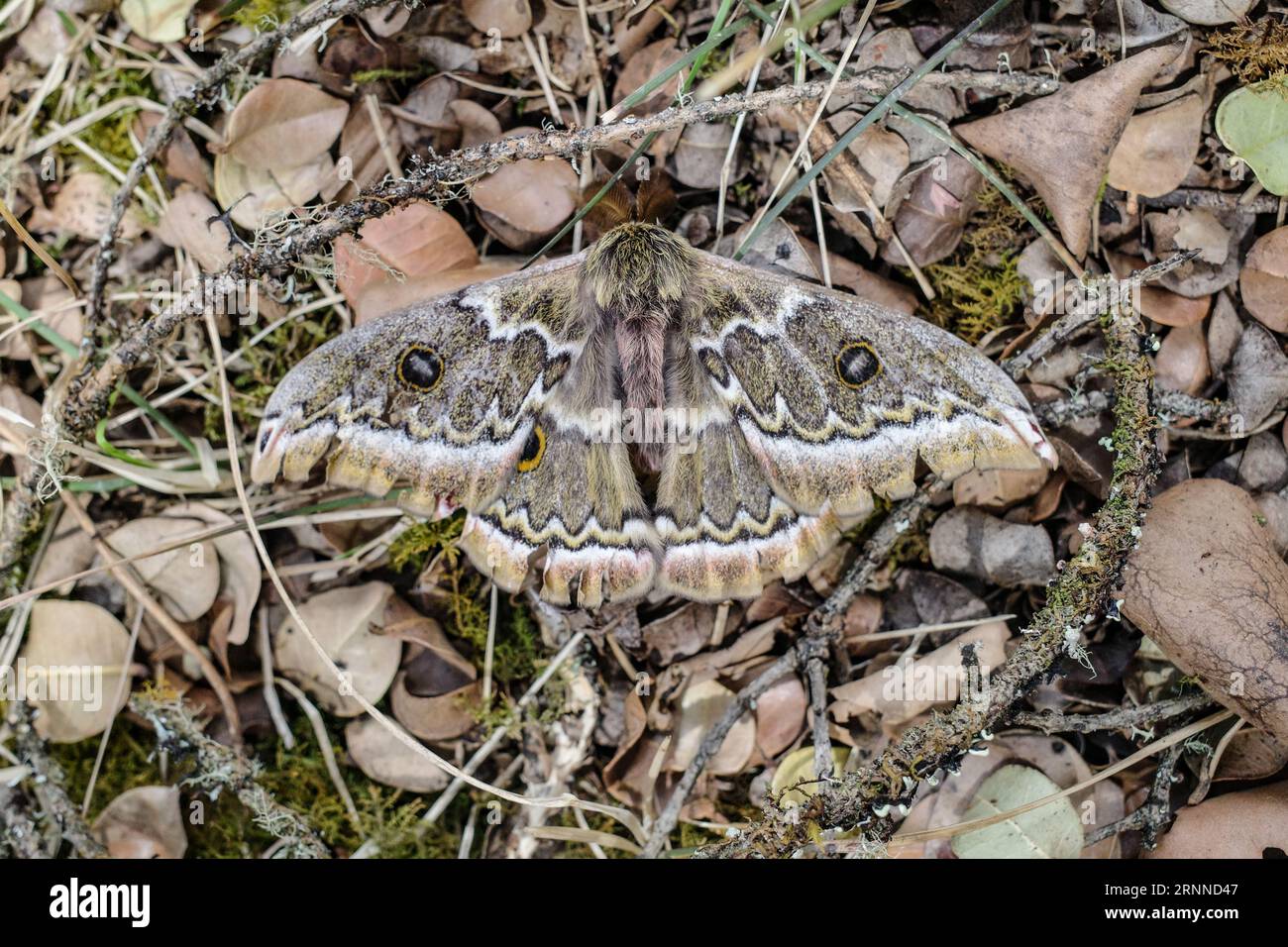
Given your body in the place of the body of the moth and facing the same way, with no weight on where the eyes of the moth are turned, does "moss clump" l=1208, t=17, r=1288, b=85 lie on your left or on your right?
on your right

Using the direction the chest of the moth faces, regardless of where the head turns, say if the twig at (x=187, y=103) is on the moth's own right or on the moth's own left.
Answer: on the moth's own left

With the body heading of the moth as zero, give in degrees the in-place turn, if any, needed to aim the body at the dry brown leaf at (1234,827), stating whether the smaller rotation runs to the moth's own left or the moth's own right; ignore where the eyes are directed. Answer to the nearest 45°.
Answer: approximately 90° to the moth's own right

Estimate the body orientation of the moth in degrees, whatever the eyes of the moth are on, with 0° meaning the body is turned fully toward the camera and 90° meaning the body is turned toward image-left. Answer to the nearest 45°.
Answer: approximately 180°

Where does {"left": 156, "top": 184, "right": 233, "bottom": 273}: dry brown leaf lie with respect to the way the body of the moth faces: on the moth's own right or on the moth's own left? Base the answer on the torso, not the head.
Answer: on the moth's own left

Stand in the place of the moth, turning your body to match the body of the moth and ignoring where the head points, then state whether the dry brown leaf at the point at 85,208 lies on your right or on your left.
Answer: on your left

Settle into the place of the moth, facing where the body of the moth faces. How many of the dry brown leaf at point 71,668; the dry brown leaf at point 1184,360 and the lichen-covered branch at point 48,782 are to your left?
2

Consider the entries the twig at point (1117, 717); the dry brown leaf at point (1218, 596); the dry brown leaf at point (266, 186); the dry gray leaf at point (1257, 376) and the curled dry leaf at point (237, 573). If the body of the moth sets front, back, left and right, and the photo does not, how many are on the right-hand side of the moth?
3

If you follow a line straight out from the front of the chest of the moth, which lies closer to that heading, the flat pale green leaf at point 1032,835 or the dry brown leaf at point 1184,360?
the dry brown leaf

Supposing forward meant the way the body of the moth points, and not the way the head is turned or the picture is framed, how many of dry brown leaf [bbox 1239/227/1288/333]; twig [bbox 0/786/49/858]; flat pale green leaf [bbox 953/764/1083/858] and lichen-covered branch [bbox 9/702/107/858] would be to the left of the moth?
2
